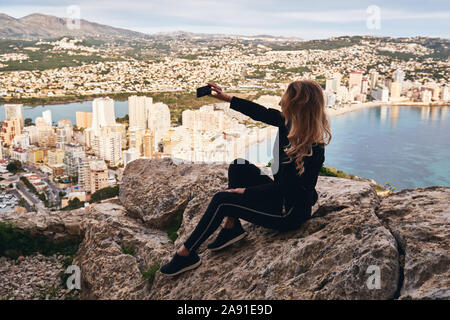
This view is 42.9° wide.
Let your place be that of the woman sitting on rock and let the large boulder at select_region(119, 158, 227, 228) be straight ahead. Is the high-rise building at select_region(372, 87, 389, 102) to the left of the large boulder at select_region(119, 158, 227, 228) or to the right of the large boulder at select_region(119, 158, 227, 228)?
right

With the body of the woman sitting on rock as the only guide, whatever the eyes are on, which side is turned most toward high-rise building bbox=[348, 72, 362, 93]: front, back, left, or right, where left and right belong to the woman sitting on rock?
right

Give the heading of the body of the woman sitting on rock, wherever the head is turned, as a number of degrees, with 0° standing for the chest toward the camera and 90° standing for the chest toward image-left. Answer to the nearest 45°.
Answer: approximately 90°

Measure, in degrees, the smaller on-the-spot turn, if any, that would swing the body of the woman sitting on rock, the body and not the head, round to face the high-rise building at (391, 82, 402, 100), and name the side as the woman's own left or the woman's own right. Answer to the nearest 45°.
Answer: approximately 90° to the woman's own right

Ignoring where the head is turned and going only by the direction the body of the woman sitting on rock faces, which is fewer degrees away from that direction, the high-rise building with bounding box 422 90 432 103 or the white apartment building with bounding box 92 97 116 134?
the white apartment building

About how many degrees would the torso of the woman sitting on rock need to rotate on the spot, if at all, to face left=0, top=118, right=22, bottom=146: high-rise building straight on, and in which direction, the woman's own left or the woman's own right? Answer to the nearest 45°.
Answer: approximately 45° to the woman's own right

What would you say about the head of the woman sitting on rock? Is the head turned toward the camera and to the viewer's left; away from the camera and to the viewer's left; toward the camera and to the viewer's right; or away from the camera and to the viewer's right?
away from the camera and to the viewer's left

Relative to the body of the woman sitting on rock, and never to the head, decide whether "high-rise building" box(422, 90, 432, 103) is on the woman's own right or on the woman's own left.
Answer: on the woman's own right
